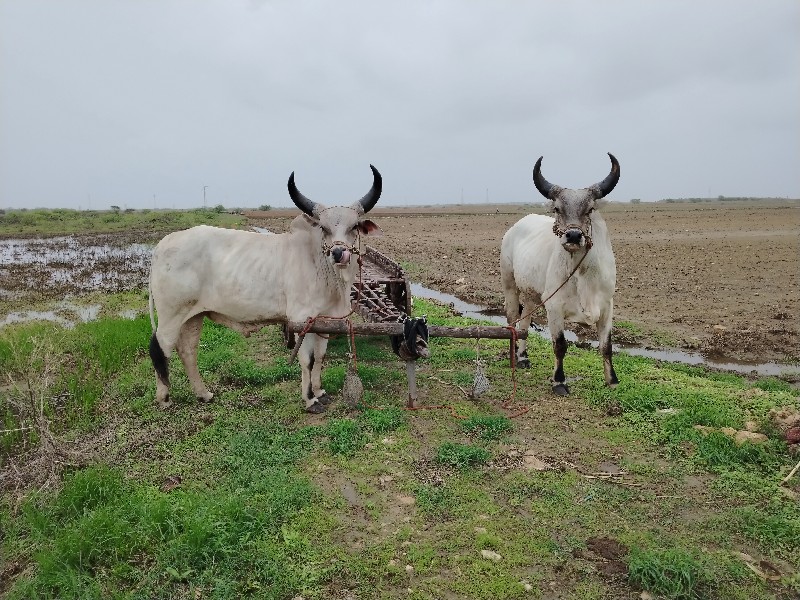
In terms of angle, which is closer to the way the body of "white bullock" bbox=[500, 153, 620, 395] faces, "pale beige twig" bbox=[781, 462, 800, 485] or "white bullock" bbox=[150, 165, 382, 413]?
the pale beige twig

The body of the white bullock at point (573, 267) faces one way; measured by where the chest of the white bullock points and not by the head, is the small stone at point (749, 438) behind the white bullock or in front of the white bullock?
in front

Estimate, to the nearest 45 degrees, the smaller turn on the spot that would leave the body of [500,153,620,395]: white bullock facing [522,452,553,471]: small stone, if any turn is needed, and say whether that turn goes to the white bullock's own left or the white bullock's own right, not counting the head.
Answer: approximately 45° to the white bullock's own right

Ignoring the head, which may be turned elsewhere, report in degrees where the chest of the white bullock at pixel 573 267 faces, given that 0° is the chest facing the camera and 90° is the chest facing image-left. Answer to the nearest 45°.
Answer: approximately 315°

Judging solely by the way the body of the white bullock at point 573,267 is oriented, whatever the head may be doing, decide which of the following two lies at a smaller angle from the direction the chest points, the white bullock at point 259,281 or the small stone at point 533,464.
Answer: the small stone

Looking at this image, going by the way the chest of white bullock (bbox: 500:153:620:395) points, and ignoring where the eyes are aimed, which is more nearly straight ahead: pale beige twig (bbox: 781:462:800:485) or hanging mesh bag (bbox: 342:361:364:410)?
the pale beige twig

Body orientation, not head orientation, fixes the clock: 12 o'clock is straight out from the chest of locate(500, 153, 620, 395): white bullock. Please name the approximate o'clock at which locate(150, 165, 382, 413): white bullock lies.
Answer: locate(150, 165, 382, 413): white bullock is roughly at 4 o'clock from locate(500, 153, 620, 395): white bullock.

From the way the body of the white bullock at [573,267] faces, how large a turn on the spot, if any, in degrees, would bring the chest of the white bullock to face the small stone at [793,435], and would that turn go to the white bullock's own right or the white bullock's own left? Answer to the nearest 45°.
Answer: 0° — it already faces it

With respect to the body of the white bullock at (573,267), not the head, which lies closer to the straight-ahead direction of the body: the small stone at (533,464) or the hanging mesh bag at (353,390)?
the small stone
